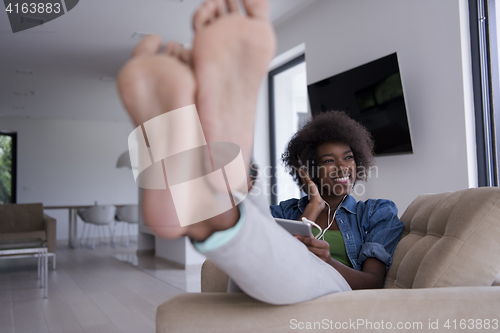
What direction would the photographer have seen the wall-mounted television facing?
facing the viewer and to the left of the viewer

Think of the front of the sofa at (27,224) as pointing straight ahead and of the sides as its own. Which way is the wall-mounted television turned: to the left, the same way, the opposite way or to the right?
to the right

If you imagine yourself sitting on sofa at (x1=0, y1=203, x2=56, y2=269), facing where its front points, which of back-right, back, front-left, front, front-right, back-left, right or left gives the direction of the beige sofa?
front

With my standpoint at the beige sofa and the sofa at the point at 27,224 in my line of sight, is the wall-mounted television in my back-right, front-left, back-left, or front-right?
front-right

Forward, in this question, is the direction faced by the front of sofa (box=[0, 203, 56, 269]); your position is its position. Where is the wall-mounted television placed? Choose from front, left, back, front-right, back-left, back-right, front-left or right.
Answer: front-left

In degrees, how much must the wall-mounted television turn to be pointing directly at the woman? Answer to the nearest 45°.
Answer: approximately 45° to its left

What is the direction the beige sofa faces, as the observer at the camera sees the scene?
facing to the left of the viewer

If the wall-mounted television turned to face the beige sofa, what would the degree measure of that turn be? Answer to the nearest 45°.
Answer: approximately 45° to its left
